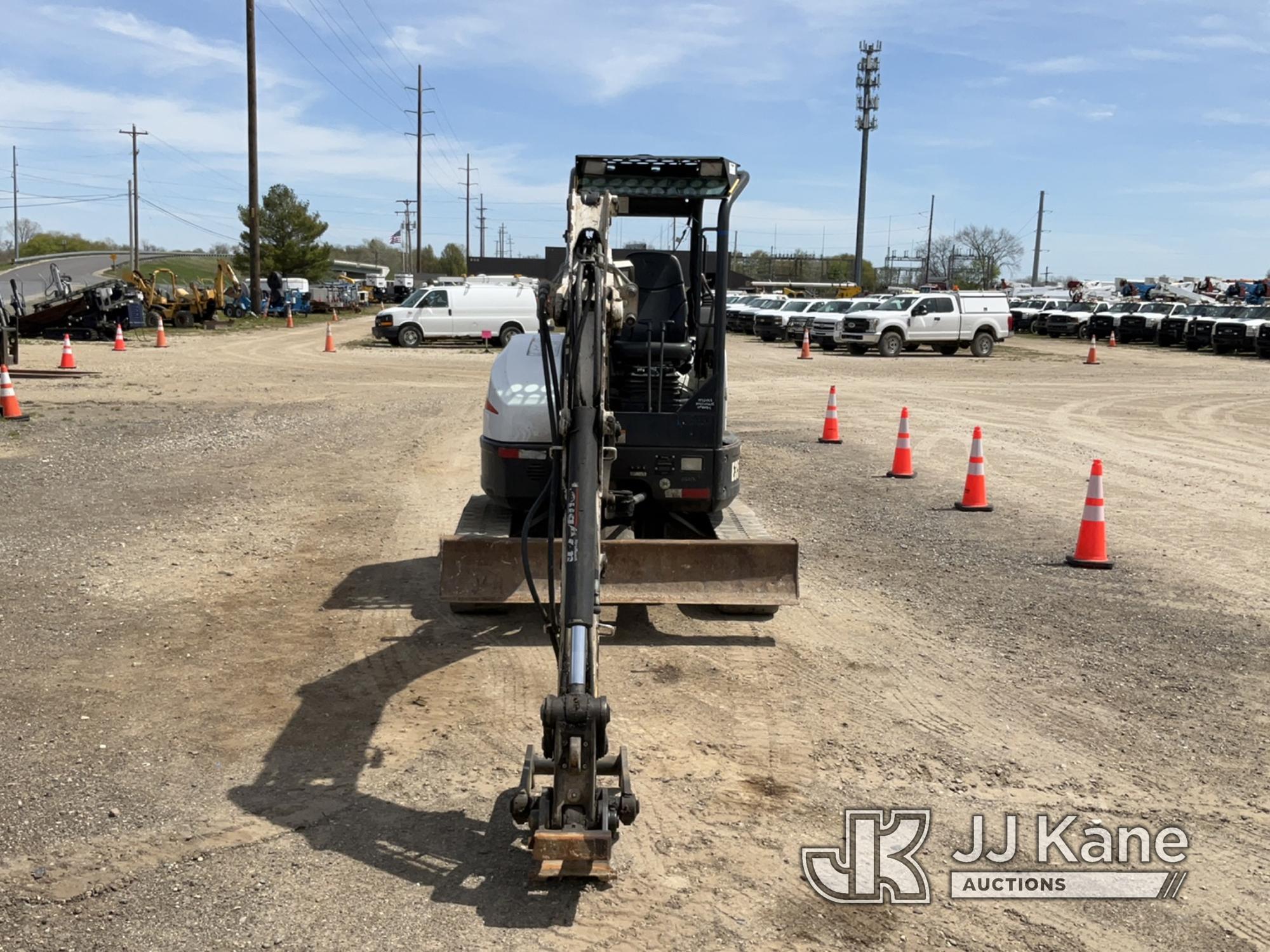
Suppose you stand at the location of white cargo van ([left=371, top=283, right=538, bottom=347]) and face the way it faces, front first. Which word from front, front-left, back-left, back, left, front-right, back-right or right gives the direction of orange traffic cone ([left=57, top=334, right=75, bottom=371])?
front-left

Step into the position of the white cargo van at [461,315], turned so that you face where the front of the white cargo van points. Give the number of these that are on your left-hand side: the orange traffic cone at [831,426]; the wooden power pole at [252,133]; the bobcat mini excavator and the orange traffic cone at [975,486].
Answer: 3

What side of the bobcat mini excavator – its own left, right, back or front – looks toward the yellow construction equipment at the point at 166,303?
back

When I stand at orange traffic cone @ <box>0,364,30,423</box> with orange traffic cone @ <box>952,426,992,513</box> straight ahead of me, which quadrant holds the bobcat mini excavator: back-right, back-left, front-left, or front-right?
front-right

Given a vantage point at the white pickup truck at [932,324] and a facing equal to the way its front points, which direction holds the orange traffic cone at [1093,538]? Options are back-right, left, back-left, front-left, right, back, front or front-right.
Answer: front-left

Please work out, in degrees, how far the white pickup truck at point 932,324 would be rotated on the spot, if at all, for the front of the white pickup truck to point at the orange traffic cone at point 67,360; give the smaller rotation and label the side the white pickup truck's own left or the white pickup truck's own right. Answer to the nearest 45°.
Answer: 0° — it already faces it

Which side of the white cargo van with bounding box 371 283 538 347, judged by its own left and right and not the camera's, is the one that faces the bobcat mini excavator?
left

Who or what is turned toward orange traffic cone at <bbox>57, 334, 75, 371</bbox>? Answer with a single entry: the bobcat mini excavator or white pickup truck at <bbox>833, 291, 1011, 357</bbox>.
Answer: the white pickup truck

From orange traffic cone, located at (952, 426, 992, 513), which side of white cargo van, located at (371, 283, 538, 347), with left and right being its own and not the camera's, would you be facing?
left

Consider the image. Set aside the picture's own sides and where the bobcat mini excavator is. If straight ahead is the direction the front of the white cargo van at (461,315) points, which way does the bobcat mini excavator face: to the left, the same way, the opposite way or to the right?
to the left

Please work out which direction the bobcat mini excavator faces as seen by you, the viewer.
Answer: facing the viewer

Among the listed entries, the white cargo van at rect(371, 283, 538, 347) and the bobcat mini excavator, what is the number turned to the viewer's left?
1

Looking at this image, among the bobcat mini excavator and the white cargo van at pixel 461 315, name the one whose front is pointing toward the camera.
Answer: the bobcat mini excavator

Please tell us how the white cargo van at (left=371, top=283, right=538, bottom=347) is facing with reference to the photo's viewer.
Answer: facing to the left of the viewer

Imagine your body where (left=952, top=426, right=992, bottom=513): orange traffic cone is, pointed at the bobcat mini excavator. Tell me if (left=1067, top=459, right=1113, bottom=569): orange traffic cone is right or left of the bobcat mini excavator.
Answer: left

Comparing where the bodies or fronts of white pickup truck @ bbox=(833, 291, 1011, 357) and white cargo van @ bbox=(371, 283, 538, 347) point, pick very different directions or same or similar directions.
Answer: same or similar directions

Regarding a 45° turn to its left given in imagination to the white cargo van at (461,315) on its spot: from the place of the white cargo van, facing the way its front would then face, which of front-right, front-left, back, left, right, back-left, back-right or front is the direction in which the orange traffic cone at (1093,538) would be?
front-left

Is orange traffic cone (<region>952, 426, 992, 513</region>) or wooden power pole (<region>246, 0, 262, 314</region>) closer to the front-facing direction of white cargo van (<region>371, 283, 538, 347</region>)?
the wooden power pole

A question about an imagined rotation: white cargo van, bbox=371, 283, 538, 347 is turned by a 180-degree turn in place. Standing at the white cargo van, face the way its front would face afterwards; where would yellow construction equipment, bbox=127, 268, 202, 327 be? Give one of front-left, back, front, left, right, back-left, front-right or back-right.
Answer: back-left
